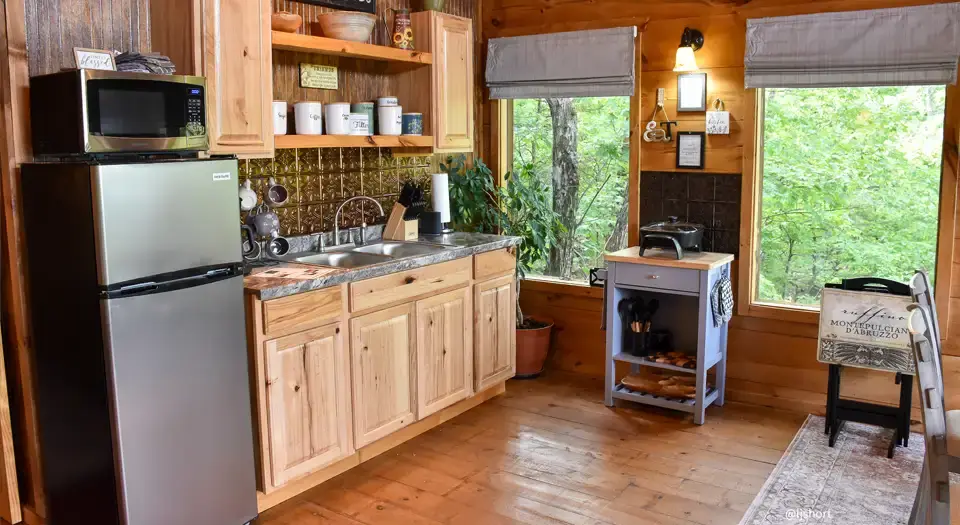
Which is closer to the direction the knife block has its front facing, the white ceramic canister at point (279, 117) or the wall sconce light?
the wall sconce light

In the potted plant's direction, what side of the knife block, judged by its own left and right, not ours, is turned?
left

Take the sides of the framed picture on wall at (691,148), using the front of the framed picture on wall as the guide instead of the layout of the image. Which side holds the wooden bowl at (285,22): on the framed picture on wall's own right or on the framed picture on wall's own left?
on the framed picture on wall's own right

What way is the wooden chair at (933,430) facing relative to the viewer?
to the viewer's right

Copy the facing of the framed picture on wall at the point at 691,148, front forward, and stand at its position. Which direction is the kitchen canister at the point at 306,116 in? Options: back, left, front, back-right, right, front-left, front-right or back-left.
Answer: front-right

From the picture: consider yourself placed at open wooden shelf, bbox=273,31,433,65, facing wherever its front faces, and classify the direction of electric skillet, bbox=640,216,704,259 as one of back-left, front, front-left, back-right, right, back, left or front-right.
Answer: front-left

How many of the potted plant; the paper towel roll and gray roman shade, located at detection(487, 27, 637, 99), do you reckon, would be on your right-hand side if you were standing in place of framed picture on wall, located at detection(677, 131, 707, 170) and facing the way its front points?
3

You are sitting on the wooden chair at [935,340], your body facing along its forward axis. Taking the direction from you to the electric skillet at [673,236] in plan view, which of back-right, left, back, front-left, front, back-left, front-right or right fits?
back-left

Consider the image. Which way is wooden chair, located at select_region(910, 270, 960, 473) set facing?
to the viewer's right

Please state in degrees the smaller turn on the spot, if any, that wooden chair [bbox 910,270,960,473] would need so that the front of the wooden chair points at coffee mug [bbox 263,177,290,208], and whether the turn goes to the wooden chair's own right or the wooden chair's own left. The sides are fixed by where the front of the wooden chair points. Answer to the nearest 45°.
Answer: approximately 180°

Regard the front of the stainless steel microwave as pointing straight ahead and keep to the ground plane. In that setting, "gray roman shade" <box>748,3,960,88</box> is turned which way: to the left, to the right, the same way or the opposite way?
to the right

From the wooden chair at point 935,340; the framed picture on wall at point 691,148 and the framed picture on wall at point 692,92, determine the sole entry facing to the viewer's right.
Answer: the wooden chair

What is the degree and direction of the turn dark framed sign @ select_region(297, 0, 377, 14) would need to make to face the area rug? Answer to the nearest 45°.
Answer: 0° — it already faces it
